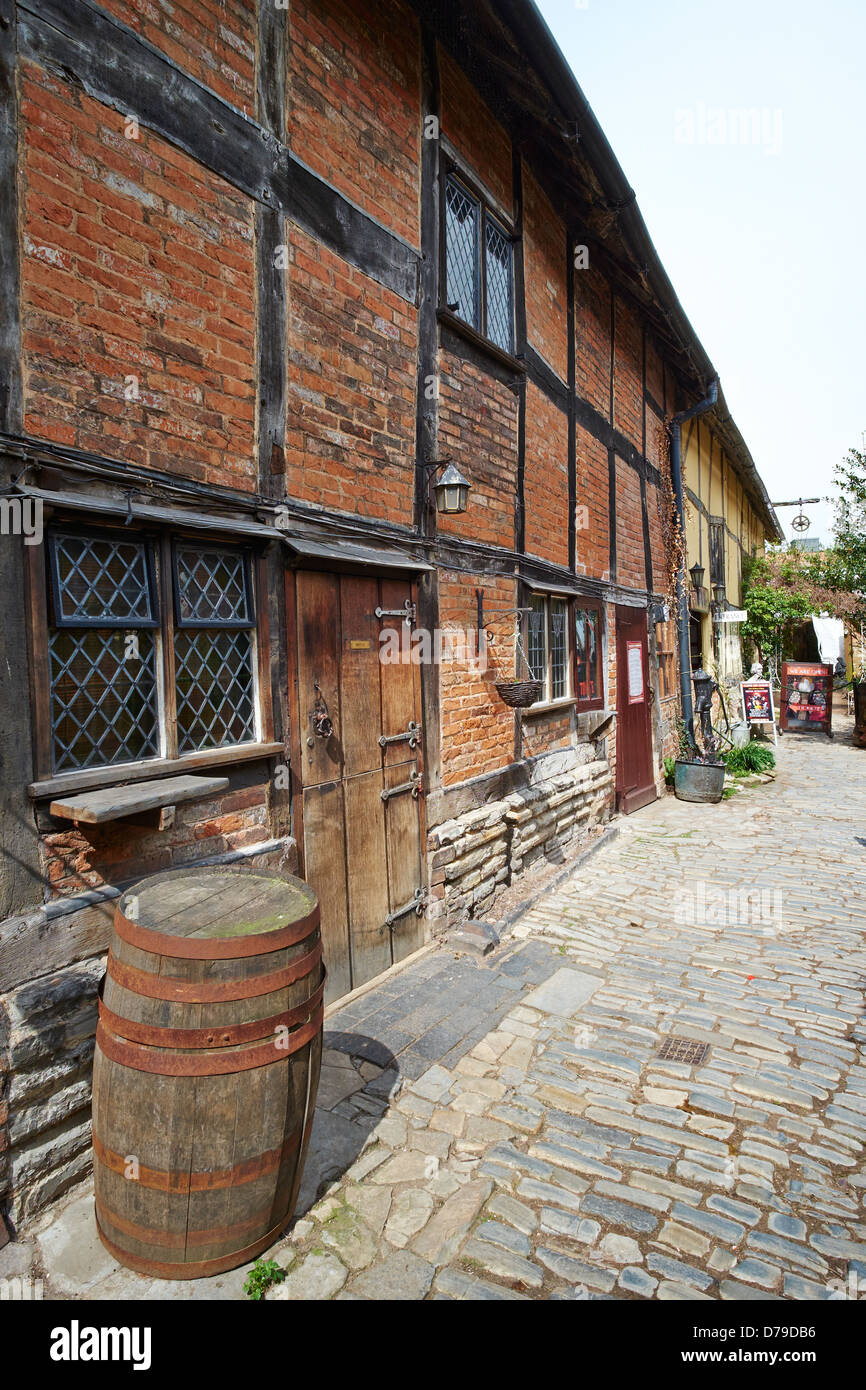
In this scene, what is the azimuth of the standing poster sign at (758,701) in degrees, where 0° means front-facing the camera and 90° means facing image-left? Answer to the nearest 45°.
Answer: approximately 0°

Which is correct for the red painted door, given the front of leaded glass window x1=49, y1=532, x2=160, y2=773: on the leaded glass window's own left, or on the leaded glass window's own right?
on the leaded glass window's own left

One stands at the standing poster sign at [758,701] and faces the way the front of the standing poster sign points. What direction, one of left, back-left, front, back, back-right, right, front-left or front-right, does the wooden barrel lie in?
front

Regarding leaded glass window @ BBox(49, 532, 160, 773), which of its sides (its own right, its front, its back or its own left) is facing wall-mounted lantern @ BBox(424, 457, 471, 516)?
left

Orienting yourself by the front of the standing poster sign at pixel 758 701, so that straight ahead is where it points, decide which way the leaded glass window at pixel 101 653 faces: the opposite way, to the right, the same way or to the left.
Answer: to the left

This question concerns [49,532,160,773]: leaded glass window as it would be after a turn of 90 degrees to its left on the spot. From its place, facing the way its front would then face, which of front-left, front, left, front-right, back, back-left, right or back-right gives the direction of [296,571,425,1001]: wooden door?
front

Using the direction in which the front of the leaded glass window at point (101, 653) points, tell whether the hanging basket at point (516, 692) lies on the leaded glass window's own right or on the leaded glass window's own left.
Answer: on the leaded glass window's own left

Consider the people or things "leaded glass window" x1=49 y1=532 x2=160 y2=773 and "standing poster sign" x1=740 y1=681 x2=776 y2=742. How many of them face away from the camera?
0

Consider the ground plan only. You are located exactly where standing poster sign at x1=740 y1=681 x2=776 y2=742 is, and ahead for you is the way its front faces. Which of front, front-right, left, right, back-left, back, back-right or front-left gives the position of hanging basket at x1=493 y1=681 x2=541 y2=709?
front

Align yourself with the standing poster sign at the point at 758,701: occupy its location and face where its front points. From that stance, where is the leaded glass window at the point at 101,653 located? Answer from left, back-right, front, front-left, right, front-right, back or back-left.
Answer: front

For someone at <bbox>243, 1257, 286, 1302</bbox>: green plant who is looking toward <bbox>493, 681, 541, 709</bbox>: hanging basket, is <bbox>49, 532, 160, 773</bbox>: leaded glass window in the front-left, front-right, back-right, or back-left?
front-left

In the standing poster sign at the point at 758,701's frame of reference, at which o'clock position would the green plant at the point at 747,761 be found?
The green plant is roughly at 12 o'clock from the standing poster sign.

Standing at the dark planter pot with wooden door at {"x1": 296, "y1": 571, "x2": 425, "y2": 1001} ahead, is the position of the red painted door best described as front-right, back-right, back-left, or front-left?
front-right

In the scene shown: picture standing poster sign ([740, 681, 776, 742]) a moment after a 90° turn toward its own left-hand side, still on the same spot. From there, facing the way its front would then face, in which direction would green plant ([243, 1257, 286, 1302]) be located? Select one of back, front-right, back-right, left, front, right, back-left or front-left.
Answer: right

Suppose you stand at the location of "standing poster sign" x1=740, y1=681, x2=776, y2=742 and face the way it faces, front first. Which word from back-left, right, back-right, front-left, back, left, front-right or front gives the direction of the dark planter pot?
front
